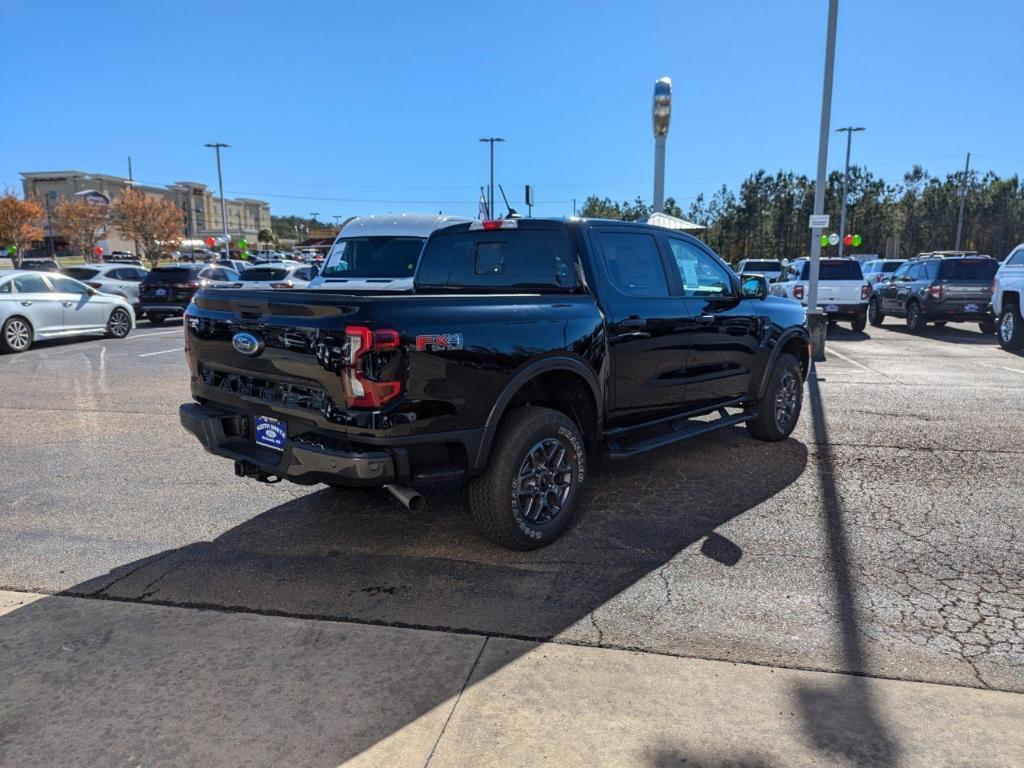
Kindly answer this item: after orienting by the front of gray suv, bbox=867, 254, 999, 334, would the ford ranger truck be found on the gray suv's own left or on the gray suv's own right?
on the gray suv's own left

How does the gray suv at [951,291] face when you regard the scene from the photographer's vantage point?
facing away from the viewer and to the left of the viewer

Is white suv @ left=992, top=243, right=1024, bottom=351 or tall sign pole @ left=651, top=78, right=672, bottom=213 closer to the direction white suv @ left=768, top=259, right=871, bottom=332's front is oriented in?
the tall sign pole

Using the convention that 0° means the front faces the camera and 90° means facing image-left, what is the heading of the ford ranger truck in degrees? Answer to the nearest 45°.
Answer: approximately 225°

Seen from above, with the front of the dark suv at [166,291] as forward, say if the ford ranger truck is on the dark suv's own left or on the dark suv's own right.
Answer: on the dark suv's own right

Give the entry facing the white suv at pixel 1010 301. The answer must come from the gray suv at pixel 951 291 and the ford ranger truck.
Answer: the ford ranger truck

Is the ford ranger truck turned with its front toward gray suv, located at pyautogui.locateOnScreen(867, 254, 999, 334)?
yes

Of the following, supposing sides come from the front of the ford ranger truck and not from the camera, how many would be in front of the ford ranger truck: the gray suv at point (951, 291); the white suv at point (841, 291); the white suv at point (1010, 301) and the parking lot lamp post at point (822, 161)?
4

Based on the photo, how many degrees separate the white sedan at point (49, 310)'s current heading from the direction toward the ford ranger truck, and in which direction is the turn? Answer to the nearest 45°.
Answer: approximately 135° to its right

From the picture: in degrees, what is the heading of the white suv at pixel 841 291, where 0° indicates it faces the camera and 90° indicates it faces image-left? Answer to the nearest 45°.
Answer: approximately 135°
